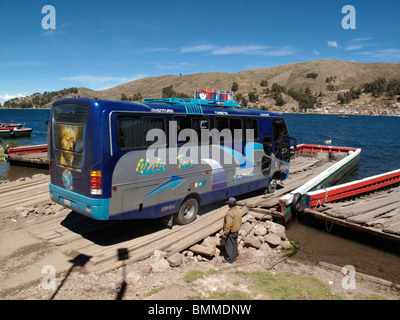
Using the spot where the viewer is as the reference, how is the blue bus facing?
facing away from the viewer and to the right of the viewer

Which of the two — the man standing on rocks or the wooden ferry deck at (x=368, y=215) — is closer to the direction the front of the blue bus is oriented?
the wooden ferry deck

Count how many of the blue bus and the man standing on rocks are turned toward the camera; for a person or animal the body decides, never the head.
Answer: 0
